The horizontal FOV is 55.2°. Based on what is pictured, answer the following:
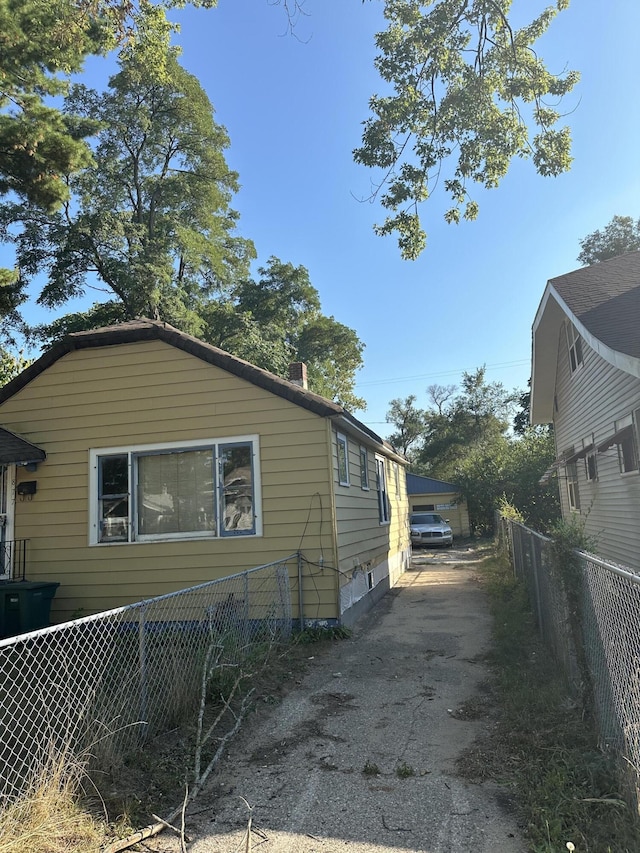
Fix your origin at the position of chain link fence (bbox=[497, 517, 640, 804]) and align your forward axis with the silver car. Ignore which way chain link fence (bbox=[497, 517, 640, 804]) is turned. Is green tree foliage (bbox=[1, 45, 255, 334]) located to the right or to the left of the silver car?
left

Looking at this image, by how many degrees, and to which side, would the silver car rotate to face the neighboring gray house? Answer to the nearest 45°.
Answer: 0° — it already faces it

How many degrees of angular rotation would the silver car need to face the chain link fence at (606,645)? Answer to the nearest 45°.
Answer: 0° — it already faces it

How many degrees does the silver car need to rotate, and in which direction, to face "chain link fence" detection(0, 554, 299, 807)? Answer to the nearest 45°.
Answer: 0° — it already faces it

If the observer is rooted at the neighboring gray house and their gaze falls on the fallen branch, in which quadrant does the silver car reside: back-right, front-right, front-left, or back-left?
back-right

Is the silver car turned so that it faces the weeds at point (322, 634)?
yes

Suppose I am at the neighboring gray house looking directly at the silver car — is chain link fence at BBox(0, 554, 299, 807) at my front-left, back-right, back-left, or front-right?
back-left

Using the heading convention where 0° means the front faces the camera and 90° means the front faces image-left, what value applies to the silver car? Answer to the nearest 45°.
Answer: approximately 0°
